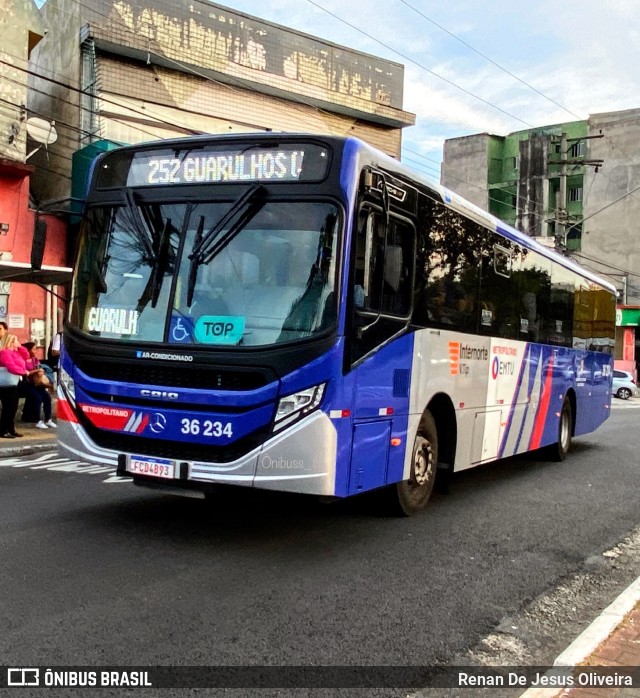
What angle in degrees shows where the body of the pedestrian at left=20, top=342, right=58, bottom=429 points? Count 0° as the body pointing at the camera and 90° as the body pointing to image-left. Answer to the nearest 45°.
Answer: approximately 315°

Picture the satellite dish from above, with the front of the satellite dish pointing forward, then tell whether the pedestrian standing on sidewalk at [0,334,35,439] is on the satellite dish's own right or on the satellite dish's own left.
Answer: on the satellite dish's own right

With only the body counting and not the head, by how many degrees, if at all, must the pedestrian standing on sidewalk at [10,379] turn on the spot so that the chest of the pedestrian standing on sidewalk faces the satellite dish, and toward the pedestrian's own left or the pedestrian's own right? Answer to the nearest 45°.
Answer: approximately 90° to the pedestrian's own left

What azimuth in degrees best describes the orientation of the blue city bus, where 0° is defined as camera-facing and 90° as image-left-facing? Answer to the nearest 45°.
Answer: approximately 45°

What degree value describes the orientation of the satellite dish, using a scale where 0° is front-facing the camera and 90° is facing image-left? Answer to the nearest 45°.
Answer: approximately 315°

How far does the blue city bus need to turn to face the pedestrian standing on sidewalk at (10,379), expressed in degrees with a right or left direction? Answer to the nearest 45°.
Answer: approximately 90° to its right

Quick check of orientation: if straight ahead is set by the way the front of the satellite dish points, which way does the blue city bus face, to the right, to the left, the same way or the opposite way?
to the right
